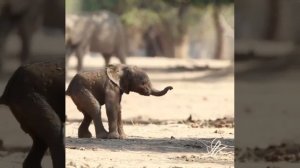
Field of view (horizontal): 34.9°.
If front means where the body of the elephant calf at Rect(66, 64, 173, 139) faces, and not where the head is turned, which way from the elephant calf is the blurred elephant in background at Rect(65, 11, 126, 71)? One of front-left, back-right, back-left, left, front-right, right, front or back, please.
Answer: left

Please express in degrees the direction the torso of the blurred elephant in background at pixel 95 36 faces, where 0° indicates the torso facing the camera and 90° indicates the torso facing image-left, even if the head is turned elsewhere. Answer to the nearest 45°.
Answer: approximately 90°

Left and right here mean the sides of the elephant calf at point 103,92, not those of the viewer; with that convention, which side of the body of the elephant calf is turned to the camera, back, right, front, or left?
right
